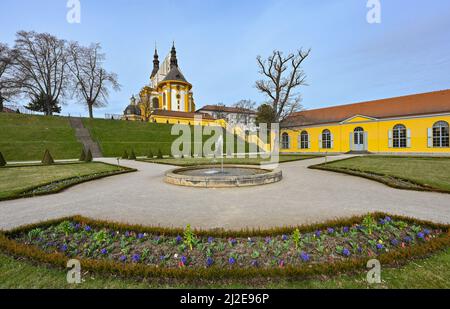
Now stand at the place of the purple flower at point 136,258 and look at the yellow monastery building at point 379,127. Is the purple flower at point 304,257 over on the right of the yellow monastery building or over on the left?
right

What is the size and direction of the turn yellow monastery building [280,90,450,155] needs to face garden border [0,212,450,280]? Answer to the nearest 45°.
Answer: approximately 45° to its left

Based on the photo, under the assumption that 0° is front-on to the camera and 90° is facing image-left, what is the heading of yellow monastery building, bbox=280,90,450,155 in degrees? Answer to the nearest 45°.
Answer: approximately 45°

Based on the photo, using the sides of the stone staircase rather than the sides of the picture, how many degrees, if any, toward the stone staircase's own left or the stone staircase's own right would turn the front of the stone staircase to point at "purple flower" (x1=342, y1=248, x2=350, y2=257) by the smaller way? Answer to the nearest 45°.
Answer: approximately 45° to the stone staircase's own right

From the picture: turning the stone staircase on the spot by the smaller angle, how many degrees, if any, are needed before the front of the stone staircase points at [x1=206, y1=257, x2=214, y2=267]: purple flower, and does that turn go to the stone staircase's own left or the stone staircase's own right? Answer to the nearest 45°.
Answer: approximately 45° to the stone staircase's own right

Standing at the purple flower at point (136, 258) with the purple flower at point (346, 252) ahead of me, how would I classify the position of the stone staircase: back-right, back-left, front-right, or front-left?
back-left

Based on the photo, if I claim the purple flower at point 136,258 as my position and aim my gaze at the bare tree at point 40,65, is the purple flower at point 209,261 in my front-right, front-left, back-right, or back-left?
back-right
